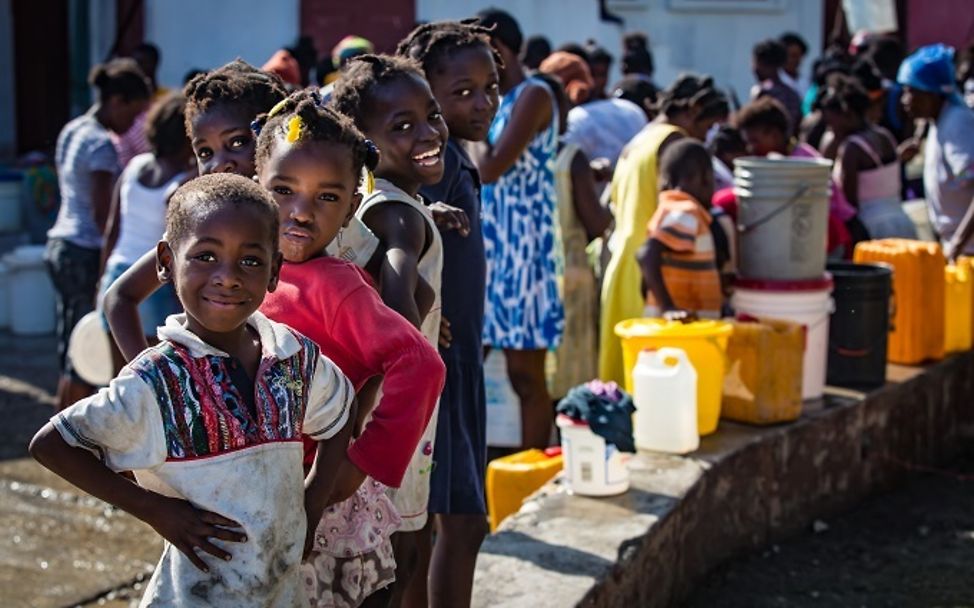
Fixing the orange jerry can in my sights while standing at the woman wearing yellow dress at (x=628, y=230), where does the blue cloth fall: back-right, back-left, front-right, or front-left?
back-right

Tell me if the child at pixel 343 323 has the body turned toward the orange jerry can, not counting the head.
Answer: no

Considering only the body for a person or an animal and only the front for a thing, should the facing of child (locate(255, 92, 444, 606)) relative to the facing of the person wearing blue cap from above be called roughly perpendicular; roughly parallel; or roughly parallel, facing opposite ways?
roughly perpendicular

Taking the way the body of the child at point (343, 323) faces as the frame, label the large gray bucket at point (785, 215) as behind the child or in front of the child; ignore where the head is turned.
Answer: behind

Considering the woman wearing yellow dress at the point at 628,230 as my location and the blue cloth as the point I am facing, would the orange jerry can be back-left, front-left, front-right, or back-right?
back-left

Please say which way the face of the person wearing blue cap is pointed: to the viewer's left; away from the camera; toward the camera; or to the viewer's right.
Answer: to the viewer's left

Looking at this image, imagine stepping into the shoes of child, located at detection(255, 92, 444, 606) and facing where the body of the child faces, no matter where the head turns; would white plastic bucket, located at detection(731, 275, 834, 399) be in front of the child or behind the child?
behind

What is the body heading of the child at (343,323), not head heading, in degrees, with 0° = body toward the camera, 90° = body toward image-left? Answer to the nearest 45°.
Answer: approximately 45°

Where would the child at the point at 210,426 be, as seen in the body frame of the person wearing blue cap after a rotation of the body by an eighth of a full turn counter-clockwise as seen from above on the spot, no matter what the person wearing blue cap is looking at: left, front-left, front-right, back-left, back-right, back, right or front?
front-left

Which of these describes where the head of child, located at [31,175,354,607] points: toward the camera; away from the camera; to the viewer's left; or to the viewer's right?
toward the camera

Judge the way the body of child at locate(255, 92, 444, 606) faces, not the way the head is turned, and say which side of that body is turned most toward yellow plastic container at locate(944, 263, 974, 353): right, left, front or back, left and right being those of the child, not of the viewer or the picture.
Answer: back

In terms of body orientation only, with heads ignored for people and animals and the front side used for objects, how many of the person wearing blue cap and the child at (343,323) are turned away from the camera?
0

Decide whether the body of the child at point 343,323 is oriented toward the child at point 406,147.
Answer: no

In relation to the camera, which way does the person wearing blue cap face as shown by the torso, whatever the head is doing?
to the viewer's left

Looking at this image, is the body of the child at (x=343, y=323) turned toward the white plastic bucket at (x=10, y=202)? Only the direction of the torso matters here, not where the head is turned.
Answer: no

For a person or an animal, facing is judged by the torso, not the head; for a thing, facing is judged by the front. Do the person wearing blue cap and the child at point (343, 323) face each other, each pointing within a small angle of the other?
no
